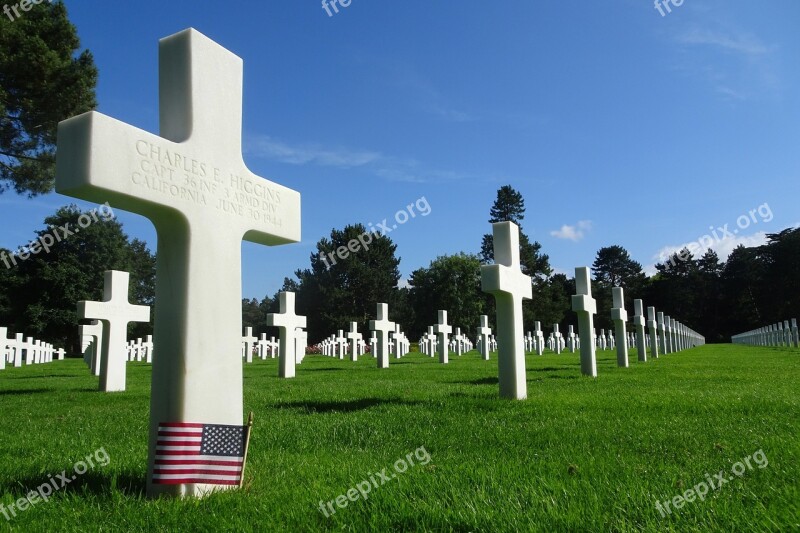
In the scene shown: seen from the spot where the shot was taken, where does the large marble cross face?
facing the viewer and to the right of the viewer

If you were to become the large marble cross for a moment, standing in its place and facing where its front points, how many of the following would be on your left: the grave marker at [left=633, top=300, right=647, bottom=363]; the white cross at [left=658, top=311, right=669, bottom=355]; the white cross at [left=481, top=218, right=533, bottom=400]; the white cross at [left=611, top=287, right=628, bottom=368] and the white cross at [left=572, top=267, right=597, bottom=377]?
5

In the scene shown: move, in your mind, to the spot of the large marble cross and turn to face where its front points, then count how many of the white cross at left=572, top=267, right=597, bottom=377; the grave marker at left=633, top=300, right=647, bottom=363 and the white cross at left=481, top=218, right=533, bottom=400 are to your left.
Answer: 3

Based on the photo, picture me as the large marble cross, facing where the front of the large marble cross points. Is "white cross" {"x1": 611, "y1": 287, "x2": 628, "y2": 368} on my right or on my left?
on my left

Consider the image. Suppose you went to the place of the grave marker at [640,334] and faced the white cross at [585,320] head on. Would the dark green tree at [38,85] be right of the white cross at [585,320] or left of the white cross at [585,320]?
right

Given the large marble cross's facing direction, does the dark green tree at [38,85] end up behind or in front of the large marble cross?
behind

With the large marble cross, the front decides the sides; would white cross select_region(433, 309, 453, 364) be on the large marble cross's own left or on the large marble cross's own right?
on the large marble cross's own left

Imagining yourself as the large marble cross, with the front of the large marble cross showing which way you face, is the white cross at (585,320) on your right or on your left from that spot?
on your left

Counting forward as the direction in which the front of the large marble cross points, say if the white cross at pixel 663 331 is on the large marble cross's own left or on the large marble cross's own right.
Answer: on the large marble cross's own left

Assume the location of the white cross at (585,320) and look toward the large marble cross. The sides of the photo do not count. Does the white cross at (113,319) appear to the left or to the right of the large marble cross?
right
